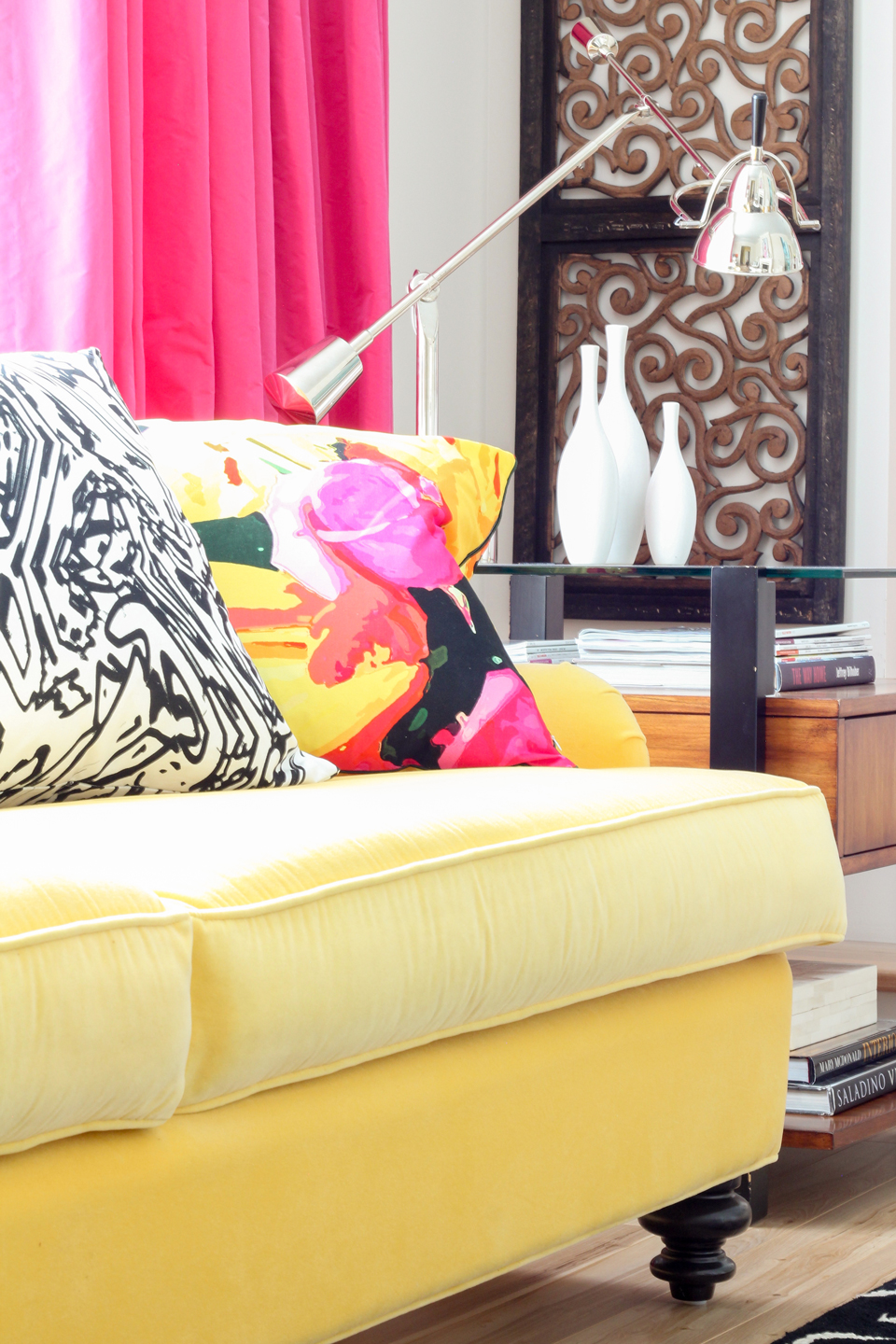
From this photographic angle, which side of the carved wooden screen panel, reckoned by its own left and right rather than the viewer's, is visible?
front

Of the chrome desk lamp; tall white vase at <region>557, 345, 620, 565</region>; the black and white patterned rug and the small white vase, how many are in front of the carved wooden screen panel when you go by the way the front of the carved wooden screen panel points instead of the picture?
4

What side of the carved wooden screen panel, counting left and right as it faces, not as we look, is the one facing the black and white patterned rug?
front

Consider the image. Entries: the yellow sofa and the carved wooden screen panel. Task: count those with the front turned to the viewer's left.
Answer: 0

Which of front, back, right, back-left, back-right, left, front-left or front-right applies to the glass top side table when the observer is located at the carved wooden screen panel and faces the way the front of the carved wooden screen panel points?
front

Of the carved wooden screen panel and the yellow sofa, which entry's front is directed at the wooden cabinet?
the carved wooden screen panel

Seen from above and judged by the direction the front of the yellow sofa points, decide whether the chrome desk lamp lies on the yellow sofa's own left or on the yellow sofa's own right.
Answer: on the yellow sofa's own left

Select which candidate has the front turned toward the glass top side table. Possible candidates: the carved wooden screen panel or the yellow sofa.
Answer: the carved wooden screen panel

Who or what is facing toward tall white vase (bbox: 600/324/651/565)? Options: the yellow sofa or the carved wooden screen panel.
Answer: the carved wooden screen panel

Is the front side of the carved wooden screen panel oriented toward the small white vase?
yes

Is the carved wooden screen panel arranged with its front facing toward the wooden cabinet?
yes

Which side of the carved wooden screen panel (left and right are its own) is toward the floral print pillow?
front

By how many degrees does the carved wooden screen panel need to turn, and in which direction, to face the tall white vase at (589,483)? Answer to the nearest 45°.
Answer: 0° — it already faces it
